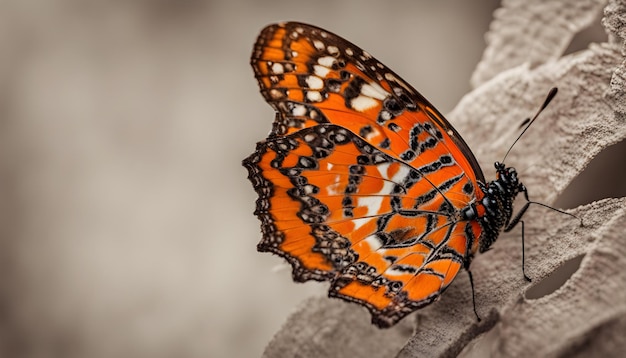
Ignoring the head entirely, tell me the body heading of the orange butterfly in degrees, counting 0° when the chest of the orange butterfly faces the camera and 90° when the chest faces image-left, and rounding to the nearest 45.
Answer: approximately 270°
